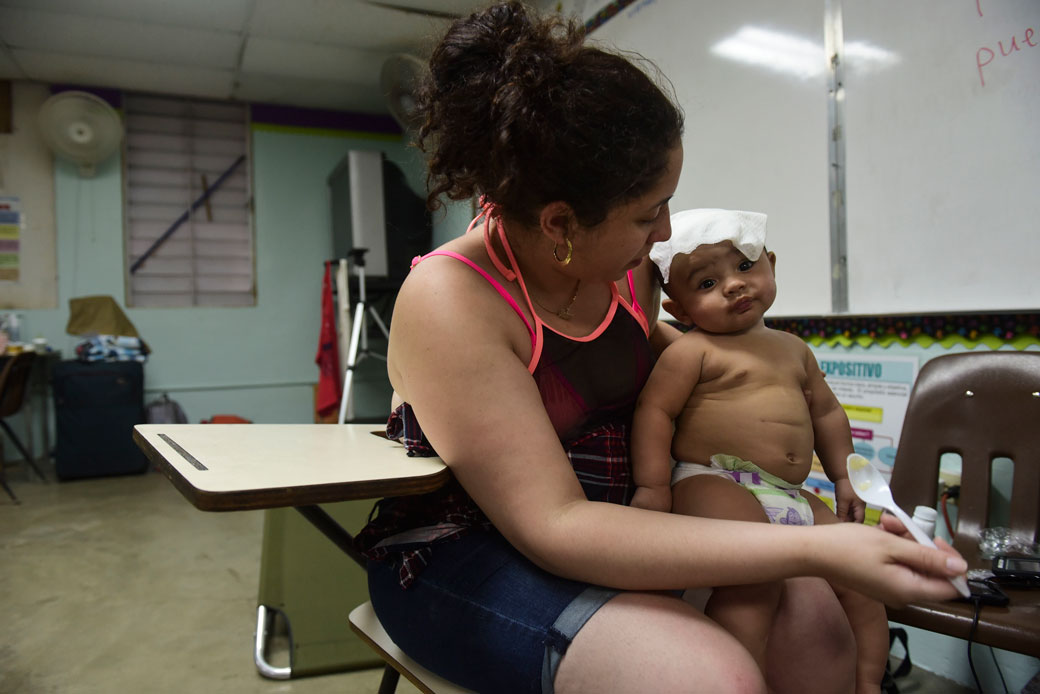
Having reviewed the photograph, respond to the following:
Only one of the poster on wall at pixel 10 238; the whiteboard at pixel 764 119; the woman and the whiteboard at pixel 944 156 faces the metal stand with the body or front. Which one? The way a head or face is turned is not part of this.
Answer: the poster on wall

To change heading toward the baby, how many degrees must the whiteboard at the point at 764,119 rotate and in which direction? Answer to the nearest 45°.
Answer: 0° — it already faces them

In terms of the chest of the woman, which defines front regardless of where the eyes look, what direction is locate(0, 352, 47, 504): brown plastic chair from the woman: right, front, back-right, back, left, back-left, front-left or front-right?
back

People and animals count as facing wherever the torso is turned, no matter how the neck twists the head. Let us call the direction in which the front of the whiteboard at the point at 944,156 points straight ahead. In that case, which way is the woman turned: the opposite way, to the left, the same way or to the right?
to the left

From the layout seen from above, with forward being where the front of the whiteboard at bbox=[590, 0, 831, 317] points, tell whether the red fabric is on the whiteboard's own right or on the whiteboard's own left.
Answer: on the whiteboard's own right

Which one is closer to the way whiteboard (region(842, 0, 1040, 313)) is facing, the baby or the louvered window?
the baby

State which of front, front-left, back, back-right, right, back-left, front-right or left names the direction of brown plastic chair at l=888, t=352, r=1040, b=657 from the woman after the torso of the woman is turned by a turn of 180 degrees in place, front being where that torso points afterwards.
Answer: right

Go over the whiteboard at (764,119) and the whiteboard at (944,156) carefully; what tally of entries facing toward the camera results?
2

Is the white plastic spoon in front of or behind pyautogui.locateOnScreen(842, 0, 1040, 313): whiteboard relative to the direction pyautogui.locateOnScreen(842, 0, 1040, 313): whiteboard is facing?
in front
